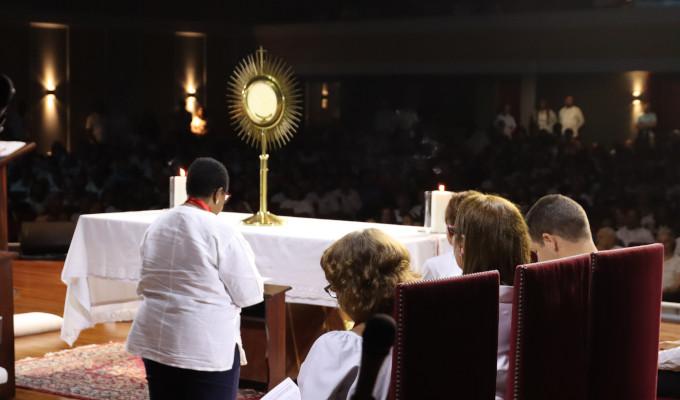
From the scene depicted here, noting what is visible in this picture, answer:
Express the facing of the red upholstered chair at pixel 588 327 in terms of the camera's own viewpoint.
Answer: facing away from the viewer and to the left of the viewer

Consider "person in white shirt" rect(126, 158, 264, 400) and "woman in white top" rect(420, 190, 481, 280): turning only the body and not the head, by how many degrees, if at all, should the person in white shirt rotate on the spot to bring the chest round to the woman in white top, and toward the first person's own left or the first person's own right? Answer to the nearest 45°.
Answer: approximately 45° to the first person's own right

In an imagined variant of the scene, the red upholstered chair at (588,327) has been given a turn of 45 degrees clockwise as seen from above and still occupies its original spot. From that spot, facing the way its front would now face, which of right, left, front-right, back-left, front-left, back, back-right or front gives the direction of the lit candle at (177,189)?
front-left

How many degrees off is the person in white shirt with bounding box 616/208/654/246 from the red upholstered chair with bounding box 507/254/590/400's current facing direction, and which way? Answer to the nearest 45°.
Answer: approximately 45° to its right

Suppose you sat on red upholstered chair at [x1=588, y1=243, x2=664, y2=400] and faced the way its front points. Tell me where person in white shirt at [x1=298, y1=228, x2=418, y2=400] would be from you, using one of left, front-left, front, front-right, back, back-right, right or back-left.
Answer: left

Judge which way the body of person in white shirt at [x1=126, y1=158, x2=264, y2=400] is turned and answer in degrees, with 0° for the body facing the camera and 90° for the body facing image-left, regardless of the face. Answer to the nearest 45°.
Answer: approximately 225°

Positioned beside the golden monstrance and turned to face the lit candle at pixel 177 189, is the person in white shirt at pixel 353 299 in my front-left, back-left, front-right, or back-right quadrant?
back-left

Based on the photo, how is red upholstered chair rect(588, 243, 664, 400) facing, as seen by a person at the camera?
facing away from the viewer and to the left of the viewer

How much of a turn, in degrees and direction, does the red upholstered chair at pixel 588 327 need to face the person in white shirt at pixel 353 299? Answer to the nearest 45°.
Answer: approximately 90° to its left

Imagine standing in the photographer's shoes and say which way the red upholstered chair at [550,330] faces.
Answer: facing away from the viewer and to the left of the viewer

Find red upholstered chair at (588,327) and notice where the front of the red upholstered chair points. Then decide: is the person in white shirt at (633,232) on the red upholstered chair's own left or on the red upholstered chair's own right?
on the red upholstered chair's own right

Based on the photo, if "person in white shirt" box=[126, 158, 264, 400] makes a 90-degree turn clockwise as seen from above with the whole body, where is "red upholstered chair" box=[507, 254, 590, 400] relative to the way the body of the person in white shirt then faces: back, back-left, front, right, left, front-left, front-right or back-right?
front
